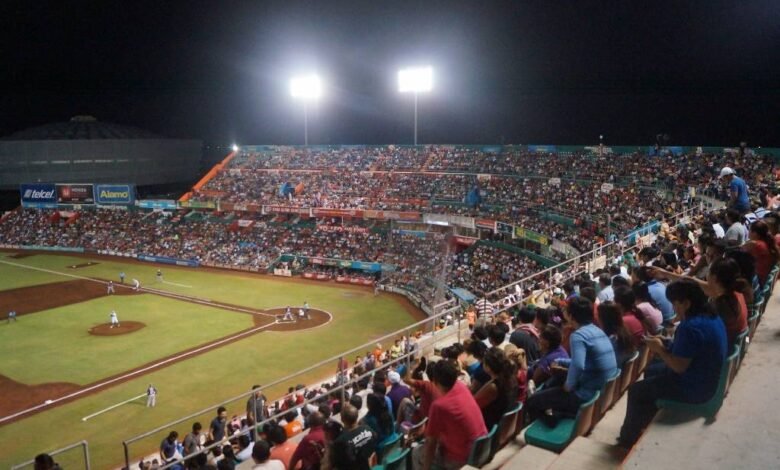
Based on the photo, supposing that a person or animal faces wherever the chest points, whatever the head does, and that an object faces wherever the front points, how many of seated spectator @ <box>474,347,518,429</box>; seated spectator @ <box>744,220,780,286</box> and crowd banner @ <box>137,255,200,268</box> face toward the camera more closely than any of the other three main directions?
1

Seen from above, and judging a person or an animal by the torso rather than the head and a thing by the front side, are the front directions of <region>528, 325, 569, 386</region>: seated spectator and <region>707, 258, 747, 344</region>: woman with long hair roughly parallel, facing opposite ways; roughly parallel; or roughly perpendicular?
roughly parallel

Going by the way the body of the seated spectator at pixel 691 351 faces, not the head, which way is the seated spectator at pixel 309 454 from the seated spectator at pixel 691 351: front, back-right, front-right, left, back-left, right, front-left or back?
front

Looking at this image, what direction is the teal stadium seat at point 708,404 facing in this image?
to the viewer's left

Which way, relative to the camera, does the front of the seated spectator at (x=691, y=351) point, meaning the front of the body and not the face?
to the viewer's left

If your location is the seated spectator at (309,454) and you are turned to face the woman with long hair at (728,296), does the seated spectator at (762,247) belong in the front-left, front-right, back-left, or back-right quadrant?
front-left

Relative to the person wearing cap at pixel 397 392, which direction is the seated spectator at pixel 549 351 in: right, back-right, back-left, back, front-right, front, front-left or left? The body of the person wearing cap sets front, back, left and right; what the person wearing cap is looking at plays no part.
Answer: back

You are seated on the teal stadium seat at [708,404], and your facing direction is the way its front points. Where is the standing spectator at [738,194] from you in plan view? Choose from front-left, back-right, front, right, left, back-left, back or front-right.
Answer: right

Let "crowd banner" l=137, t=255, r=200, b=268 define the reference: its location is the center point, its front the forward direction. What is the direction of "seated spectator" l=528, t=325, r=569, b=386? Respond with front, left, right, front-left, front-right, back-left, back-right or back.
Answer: front

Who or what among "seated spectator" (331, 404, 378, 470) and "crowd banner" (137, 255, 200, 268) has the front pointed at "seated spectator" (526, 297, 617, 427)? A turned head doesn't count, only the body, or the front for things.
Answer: the crowd banner

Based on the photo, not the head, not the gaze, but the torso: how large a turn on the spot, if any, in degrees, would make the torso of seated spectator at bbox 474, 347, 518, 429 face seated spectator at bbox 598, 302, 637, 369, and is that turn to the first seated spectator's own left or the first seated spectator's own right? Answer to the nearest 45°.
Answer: approximately 90° to the first seated spectator's own right

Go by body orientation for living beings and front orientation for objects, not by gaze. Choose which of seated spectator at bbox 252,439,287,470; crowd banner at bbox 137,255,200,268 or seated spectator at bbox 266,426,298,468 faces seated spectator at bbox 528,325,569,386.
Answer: the crowd banner

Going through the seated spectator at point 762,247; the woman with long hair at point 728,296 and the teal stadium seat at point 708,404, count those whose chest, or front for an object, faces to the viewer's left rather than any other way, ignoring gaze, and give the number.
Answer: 3

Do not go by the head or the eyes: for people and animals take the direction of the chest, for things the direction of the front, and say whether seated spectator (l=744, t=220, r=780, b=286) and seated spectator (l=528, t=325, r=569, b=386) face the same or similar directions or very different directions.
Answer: same or similar directions

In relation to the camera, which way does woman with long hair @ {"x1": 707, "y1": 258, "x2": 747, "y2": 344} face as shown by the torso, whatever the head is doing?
to the viewer's left

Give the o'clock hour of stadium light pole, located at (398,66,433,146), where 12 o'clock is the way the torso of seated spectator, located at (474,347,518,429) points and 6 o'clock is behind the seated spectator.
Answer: The stadium light pole is roughly at 1 o'clock from the seated spectator.

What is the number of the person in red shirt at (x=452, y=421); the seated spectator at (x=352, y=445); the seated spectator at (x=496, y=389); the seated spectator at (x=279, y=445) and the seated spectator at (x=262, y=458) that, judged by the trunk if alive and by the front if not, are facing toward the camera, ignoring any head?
0

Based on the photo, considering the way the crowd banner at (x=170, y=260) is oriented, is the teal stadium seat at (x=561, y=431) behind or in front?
in front

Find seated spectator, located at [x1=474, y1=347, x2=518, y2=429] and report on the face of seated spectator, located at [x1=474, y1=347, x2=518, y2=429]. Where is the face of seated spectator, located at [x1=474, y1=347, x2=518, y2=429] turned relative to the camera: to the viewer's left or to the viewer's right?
to the viewer's left

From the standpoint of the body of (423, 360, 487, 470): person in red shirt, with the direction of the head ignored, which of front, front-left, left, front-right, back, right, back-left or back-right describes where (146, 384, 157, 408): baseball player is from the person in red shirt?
front

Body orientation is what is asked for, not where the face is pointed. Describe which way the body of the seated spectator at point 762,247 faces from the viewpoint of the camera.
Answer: to the viewer's left

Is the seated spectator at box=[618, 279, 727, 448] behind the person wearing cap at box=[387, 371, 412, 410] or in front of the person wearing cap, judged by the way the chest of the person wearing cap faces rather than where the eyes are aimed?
behind
